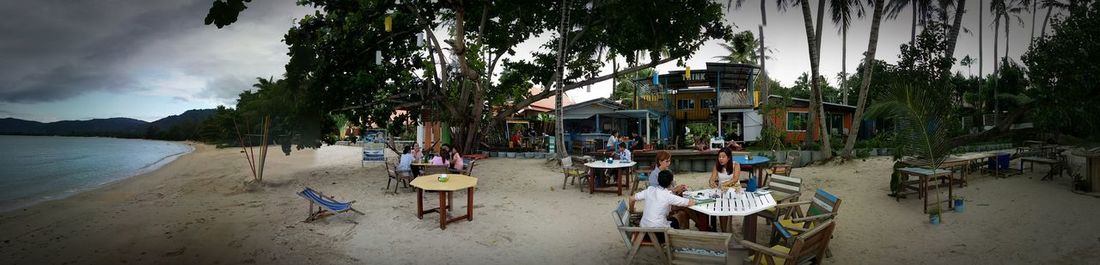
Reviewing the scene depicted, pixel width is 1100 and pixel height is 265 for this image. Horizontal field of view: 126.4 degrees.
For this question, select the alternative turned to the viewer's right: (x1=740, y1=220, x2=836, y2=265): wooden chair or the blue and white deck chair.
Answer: the blue and white deck chair

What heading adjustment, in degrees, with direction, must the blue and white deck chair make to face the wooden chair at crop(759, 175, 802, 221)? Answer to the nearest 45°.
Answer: approximately 45° to its right

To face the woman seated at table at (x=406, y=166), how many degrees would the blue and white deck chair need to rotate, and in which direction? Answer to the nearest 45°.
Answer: approximately 45° to its left

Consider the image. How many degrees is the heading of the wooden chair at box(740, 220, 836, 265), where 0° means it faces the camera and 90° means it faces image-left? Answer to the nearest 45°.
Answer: approximately 135°

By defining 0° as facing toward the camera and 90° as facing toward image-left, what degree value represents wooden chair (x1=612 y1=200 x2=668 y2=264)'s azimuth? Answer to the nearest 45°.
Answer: approximately 270°

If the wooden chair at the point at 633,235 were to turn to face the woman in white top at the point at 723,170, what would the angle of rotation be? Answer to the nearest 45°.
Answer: approximately 45° to its left

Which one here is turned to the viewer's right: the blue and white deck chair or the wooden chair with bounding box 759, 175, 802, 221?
the blue and white deck chair

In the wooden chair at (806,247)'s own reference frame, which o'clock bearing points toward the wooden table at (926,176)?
The wooden table is roughly at 2 o'clock from the wooden chair.

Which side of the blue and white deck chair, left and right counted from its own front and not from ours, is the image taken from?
right
